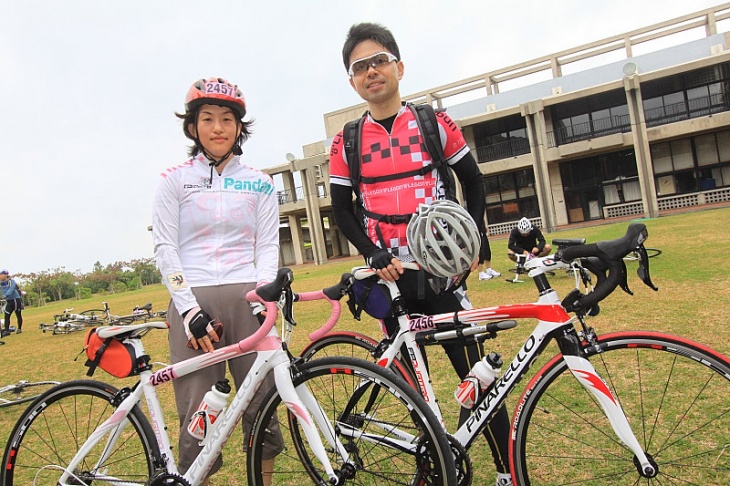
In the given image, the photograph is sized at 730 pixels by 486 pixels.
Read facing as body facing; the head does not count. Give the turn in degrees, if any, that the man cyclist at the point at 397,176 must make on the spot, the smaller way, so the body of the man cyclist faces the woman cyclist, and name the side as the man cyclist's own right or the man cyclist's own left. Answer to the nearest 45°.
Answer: approximately 90° to the man cyclist's own right

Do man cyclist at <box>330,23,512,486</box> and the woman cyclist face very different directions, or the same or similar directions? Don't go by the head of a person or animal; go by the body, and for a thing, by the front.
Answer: same or similar directions

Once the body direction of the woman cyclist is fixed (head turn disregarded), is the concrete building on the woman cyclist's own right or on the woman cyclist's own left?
on the woman cyclist's own left

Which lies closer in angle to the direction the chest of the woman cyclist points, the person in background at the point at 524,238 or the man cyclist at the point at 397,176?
the man cyclist

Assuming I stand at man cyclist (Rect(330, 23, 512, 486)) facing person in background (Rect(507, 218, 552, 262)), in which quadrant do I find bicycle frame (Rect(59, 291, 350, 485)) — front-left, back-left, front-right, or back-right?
back-left

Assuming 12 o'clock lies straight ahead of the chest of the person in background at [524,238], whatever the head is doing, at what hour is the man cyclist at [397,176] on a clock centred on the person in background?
The man cyclist is roughly at 12 o'clock from the person in background.

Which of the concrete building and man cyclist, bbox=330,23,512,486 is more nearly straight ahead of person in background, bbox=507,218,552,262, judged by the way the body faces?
the man cyclist

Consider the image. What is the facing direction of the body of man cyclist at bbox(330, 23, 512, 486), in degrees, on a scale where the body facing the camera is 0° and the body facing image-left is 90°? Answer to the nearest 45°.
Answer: approximately 0°

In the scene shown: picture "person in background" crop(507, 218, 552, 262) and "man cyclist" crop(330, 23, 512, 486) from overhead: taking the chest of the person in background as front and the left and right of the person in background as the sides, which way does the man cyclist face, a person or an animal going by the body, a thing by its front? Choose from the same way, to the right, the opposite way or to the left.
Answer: the same way

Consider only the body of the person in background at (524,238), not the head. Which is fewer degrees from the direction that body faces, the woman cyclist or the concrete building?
the woman cyclist

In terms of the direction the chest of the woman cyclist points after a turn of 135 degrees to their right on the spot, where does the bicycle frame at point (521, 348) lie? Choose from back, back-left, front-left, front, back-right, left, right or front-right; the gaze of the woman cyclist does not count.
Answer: back

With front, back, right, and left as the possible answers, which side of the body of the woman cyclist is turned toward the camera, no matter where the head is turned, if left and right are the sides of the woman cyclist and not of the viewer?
front

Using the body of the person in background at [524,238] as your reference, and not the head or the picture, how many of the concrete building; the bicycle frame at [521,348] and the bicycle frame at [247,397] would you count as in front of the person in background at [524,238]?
2

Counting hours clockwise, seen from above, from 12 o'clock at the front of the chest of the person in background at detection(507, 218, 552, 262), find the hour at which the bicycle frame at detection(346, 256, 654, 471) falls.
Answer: The bicycle frame is roughly at 12 o'clock from the person in background.

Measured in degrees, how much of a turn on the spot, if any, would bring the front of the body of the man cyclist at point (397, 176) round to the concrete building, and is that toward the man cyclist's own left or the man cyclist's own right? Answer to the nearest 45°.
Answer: approximately 135° to the man cyclist's own left

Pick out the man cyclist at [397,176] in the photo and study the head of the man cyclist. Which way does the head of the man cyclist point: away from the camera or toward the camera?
toward the camera
